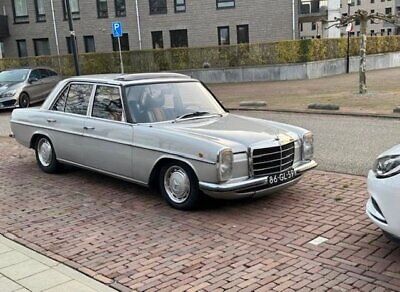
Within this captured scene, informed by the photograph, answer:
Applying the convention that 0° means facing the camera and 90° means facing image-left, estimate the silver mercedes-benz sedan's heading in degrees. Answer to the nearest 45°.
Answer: approximately 315°

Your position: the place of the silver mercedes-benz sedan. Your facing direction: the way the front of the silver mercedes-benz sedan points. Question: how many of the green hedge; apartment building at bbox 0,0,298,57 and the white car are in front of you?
1

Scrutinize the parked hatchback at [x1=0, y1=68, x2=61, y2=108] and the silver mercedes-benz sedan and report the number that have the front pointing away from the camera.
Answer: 0

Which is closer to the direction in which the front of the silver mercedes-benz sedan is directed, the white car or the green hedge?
the white car

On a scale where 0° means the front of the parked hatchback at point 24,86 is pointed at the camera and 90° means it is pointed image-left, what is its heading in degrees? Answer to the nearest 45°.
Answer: approximately 45°

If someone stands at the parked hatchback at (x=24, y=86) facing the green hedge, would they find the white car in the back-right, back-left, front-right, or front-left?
back-right

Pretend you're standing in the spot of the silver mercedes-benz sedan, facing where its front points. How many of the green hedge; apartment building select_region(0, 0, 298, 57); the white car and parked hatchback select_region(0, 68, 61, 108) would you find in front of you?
1

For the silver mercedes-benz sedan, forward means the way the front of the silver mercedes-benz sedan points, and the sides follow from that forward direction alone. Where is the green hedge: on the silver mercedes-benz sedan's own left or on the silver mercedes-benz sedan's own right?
on the silver mercedes-benz sedan's own left

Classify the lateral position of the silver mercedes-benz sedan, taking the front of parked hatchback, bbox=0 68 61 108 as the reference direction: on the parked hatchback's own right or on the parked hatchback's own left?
on the parked hatchback's own left

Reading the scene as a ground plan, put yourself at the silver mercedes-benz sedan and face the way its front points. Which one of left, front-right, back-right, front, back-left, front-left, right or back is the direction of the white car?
front

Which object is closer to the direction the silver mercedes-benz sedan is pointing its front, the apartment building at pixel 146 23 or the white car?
the white car

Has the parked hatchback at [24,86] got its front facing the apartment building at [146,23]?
no
